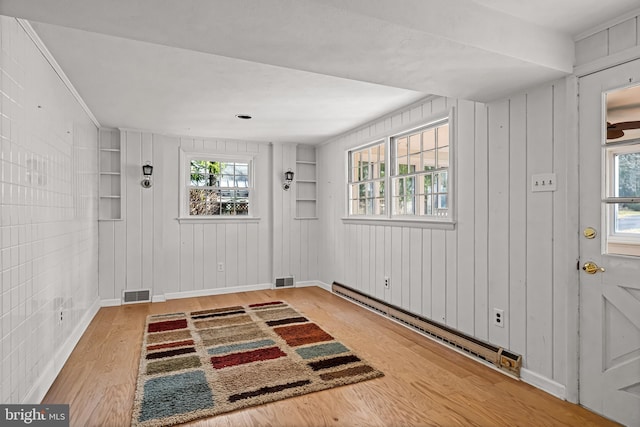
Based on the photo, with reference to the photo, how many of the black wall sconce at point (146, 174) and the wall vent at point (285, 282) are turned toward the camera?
2

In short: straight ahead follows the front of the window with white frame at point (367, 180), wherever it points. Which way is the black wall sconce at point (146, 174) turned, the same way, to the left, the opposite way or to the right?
to the left

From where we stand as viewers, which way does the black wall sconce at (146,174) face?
facing the viewer

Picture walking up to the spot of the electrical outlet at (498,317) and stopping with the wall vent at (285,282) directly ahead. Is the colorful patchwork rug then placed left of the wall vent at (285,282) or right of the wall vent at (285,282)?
left

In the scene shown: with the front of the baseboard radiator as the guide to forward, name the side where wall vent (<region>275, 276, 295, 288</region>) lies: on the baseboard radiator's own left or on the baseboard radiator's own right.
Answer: on the baseboard radiator's own right

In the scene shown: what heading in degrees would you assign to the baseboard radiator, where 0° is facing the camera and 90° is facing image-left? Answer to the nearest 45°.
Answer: approximately 45°

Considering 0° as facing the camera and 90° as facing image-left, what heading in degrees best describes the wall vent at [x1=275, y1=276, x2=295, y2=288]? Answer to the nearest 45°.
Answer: approximately 0°

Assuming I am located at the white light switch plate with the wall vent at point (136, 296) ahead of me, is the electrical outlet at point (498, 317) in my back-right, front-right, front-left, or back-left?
front-right

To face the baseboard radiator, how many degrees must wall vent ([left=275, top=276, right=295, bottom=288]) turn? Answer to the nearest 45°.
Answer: approximately 45° to its left

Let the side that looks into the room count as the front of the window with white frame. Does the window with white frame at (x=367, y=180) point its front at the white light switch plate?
no

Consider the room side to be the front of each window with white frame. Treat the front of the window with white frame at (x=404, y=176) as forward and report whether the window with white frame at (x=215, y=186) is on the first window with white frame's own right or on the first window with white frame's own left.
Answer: on the first window with white frame's own right

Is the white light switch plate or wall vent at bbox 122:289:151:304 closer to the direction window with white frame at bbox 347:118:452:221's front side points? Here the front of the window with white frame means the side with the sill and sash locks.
the wall vent

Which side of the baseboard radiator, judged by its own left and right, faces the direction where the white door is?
left

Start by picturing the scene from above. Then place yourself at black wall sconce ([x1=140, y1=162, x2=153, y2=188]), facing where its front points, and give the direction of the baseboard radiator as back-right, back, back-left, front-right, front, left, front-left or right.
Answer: front-left

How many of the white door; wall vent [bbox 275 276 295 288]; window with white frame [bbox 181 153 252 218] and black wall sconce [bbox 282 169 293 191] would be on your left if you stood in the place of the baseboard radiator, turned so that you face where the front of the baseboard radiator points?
1

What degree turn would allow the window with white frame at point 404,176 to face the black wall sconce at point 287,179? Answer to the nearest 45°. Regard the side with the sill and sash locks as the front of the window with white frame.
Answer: approximately 90° to its right

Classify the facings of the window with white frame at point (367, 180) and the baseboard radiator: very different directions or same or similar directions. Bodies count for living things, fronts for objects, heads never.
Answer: same or similar directions

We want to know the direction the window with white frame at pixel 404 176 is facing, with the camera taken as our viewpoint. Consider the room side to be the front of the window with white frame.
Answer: facing the viewer and to the left of the viewer

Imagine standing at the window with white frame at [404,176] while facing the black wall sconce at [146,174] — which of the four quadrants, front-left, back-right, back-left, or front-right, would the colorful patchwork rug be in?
front-left

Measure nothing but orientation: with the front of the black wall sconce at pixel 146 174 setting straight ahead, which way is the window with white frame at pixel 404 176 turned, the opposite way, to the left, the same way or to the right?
to the right

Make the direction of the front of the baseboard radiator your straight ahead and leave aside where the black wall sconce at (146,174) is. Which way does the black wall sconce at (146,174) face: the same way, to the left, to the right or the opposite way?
to the left
